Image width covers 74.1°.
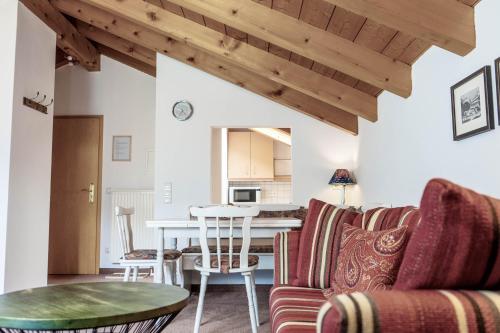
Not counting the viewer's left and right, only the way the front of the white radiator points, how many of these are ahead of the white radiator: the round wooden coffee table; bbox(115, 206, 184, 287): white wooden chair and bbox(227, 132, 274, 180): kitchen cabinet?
2

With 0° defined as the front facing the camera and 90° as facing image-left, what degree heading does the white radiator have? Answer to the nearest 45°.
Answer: approximately 0°

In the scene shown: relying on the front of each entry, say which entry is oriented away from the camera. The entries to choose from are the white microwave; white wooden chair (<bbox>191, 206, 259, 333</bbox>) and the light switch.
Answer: the white wooden chair

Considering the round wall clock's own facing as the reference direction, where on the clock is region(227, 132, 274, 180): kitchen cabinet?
The kitchen cabinet is roughly at 7 o'clock from the round wall clock.

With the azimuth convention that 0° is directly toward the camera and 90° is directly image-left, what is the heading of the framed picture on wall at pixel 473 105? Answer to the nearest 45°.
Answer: approximately 45°

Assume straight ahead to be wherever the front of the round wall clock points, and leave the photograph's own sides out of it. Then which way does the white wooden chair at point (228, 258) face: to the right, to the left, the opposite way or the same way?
the opposite way

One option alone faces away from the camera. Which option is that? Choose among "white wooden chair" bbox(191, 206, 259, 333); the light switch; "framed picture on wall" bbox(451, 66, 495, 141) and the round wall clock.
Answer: the white wooden chair

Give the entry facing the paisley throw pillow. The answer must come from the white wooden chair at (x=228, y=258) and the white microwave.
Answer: the white microwave

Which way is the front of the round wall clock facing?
toward the camera

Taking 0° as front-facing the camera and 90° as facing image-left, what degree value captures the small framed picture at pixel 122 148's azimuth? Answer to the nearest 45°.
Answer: approximately 0°

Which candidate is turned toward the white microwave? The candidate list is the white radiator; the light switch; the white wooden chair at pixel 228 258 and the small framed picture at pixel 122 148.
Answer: the white wooden chair

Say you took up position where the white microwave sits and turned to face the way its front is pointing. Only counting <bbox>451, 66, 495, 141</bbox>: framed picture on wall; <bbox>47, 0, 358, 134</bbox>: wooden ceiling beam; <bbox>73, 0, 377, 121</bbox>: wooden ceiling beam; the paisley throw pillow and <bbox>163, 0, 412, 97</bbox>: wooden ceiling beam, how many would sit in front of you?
5

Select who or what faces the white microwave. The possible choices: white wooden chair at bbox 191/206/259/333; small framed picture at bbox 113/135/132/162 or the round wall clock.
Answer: the white wooden chair

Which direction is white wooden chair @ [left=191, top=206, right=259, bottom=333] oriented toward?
away from the camera
